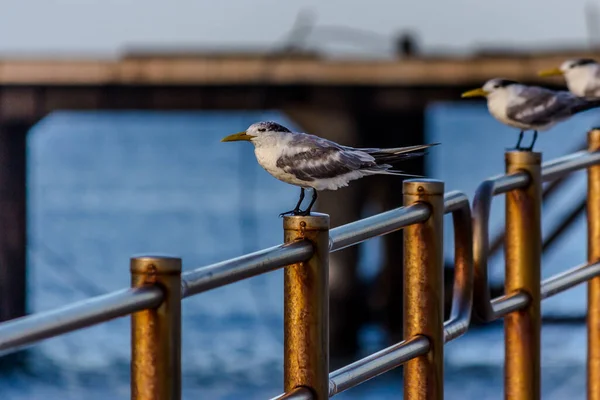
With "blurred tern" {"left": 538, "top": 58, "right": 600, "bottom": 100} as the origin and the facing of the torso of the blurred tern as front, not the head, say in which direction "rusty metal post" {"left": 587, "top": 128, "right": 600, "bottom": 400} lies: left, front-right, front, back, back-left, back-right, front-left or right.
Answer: left

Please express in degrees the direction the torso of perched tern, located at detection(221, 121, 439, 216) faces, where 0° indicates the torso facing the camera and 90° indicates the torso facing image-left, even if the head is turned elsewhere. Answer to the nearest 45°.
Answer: approximately 90°

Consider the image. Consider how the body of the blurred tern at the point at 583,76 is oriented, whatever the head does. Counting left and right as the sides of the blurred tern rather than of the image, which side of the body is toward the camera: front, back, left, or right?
left

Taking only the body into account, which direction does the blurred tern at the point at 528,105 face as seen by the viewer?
to the viewer's left

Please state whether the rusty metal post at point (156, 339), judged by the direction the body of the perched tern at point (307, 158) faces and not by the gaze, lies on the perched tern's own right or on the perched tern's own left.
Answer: on the perched tern's own left

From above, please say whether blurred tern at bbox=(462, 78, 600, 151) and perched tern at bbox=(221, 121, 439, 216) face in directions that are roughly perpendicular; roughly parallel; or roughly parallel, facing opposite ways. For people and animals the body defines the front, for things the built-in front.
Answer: roughly parallel

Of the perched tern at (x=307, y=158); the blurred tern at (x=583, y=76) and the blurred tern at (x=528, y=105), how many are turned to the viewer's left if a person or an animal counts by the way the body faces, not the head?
3
